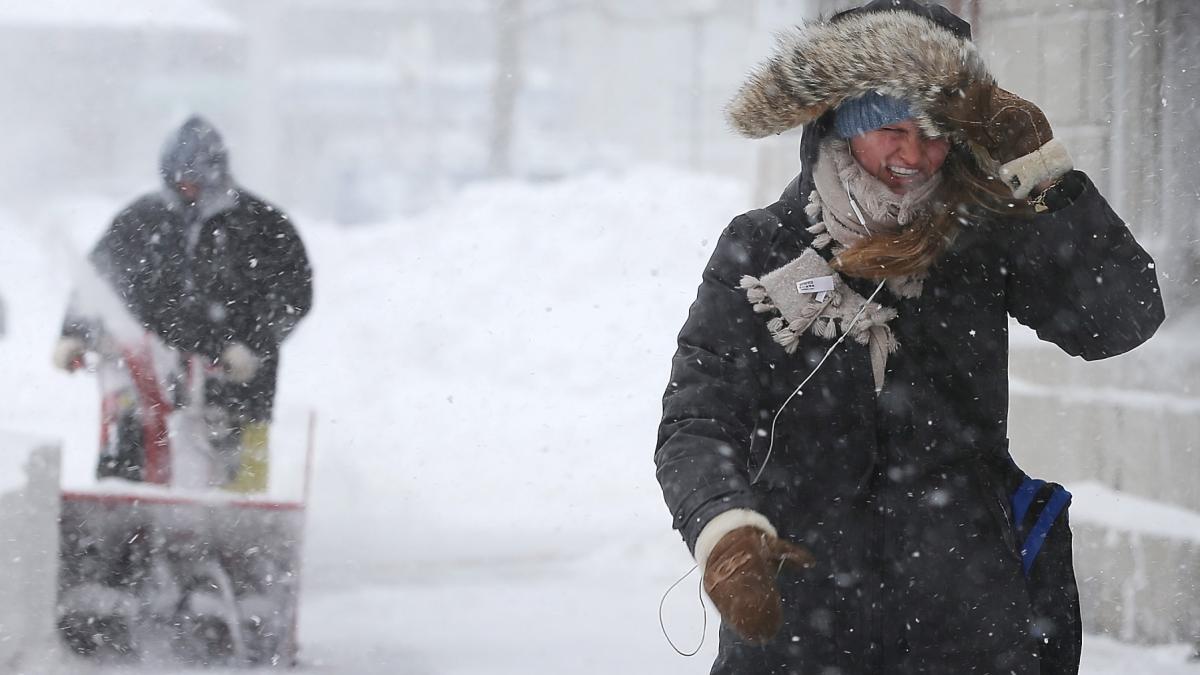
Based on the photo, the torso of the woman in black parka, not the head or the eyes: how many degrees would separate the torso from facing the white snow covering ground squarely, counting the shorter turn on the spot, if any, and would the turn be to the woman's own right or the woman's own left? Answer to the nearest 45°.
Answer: approximately 180°

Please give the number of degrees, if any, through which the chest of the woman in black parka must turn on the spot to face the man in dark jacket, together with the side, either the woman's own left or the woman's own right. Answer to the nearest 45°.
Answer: approximately 135° to the woman's own right
